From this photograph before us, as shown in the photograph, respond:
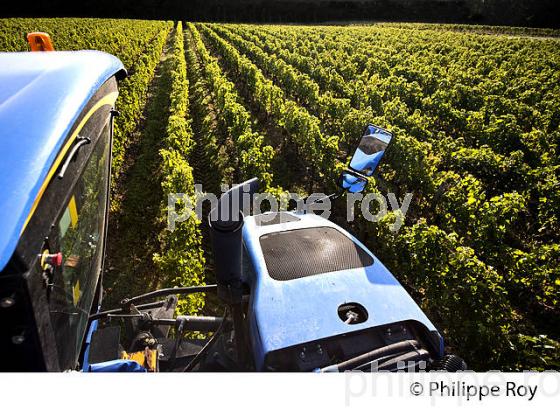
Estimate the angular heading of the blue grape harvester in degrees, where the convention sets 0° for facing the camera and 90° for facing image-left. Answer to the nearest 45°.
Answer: approximately 180°
